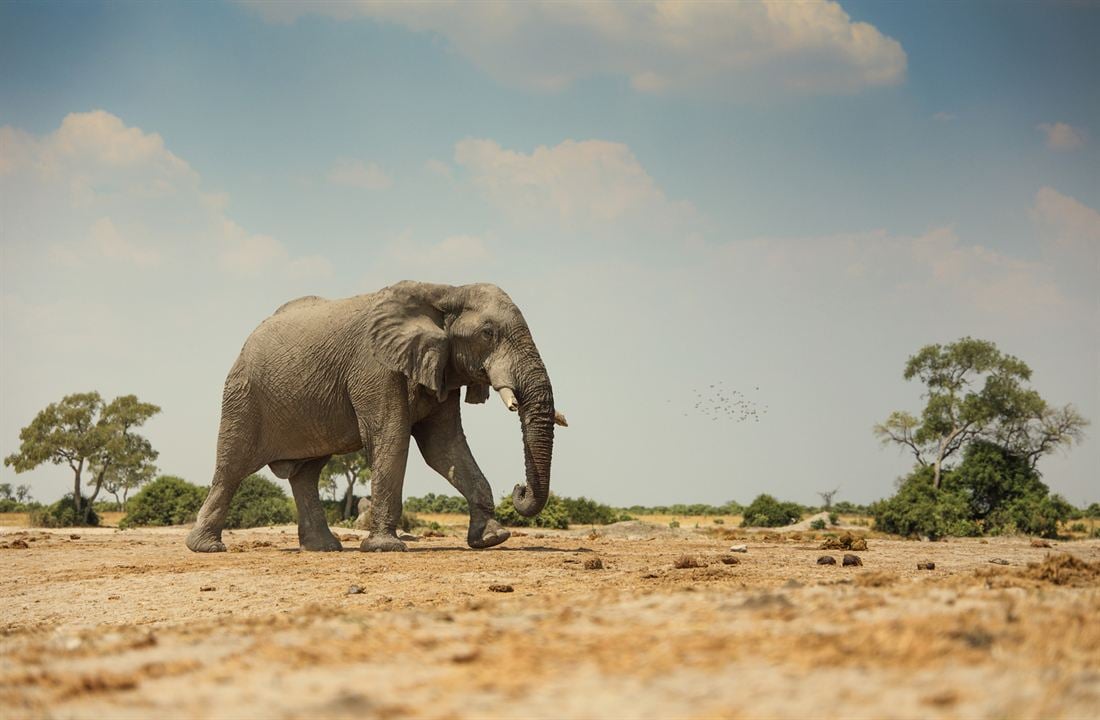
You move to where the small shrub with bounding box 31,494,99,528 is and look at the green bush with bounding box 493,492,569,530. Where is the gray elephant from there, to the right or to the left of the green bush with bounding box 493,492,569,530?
right

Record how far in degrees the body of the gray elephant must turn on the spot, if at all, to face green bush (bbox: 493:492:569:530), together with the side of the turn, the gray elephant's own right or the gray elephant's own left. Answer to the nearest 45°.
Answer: approximately 90° to the gray elephant's own left

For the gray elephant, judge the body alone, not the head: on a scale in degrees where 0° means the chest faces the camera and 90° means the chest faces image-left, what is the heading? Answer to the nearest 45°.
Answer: approximately 270°

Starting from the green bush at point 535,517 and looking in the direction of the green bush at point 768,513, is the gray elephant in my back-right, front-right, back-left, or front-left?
back-right

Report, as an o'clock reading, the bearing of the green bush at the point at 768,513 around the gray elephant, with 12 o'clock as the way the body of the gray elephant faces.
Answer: The green bush is roughly at 10 o'clock from the gray elephant.

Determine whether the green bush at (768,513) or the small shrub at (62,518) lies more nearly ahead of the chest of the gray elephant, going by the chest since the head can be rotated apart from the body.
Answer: the green bush

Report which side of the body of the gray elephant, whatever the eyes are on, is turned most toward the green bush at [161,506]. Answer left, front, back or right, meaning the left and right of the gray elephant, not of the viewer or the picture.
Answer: left

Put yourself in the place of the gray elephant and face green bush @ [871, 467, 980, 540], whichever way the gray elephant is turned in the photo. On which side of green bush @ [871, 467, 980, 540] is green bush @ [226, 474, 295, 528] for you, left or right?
left
